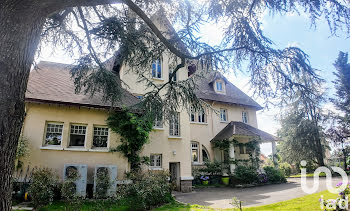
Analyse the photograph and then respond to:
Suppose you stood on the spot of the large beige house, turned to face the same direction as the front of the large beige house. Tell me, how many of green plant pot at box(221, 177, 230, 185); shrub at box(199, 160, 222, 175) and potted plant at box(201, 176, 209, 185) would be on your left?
3

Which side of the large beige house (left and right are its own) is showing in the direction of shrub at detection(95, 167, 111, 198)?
front

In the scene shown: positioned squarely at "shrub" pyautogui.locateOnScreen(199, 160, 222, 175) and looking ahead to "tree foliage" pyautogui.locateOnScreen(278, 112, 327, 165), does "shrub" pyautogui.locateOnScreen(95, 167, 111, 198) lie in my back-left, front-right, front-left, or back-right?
back-right

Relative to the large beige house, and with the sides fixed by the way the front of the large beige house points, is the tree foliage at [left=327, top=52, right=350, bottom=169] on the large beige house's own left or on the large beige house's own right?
on the large beige house's own left

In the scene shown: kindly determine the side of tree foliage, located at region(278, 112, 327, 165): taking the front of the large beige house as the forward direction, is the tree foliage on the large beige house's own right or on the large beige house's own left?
on the large beige house's own left

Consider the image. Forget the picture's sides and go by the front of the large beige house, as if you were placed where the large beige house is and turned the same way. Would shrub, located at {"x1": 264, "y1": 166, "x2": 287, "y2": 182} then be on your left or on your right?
on your left

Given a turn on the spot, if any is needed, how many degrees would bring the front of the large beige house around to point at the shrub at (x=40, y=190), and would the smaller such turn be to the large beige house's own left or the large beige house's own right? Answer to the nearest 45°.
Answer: approximately 45° to the large beige house's own right

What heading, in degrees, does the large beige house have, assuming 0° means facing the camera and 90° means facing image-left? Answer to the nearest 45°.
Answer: approximately 315°

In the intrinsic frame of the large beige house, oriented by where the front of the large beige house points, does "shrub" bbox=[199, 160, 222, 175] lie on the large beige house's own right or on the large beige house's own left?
on the large beige house's own left
